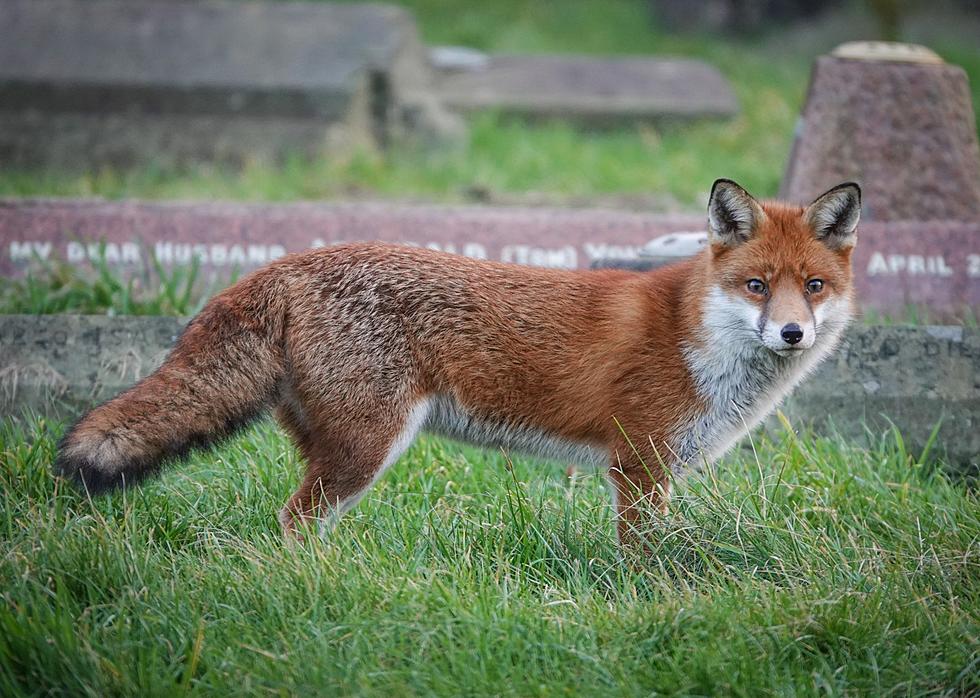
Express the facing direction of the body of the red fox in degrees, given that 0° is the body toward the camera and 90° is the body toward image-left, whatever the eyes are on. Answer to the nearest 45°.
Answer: approximately 270°

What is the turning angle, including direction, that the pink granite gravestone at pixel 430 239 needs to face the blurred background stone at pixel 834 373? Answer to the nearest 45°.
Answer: approximately 45° to its left

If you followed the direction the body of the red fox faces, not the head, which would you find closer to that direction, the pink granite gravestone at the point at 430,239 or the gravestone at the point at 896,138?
the gravestone

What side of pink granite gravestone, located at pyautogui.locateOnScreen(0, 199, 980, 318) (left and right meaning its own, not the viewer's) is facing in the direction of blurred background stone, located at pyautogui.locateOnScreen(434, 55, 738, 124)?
back

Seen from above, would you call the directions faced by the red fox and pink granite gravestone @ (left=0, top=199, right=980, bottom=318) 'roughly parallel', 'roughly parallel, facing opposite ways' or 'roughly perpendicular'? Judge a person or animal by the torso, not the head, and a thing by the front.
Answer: roughly perpendicular

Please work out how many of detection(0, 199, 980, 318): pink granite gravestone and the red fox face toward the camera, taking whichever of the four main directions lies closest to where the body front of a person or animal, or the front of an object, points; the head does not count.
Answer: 1

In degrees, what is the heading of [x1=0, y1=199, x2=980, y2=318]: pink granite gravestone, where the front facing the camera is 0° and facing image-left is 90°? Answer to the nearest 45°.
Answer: approximately 0°

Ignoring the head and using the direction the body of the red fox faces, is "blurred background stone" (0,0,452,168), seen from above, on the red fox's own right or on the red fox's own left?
on the red fox's own left

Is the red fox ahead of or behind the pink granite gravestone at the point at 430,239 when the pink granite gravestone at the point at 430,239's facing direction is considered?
ahead

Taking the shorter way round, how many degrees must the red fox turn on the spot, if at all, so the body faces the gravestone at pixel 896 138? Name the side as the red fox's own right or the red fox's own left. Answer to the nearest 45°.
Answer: approximately 45° to the red fox's own left

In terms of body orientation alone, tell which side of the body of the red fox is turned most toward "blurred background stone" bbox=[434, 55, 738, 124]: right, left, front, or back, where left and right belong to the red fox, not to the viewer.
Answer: left
